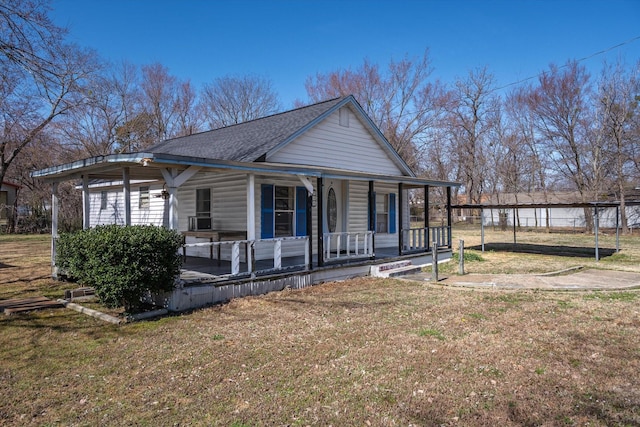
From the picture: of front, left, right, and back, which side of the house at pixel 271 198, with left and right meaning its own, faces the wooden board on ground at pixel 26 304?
right

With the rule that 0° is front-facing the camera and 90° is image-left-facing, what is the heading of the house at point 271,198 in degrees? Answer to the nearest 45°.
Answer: approximately 315°

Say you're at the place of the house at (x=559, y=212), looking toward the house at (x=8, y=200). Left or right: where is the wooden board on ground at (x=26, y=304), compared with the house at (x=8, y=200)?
left

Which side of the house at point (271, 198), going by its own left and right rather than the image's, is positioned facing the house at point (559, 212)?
left

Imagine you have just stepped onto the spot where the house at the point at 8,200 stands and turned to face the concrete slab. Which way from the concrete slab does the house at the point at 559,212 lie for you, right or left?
left

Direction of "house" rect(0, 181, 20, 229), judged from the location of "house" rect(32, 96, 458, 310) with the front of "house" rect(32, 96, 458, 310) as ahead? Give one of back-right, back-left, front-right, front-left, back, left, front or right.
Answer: back
